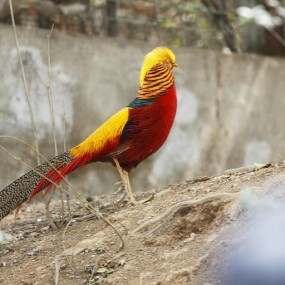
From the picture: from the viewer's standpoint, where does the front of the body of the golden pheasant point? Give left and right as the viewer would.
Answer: facing to the right of the viewer
